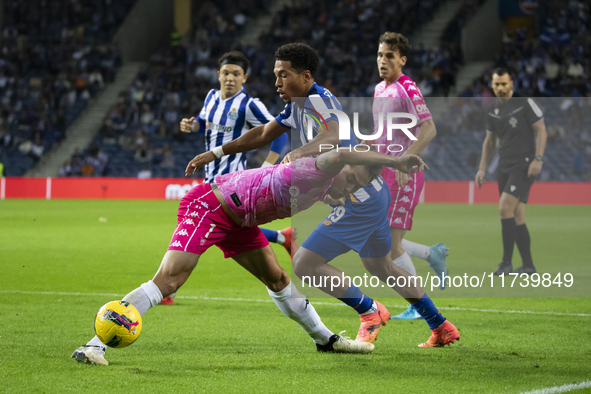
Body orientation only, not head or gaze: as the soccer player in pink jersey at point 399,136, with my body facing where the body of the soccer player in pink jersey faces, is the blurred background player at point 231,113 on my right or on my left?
on my right

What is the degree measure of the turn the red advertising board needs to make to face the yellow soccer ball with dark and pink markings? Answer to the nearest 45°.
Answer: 0° — it already faces it

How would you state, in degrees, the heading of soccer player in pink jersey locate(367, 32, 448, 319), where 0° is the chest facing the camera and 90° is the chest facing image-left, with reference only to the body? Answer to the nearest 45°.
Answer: approximately 45°

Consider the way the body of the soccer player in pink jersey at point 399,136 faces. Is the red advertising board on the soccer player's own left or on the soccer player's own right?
on the soccer player's own right
